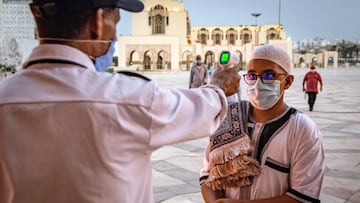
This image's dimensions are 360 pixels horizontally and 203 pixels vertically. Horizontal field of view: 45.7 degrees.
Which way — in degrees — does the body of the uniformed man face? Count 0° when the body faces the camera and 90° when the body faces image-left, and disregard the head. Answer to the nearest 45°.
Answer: approximately 225°

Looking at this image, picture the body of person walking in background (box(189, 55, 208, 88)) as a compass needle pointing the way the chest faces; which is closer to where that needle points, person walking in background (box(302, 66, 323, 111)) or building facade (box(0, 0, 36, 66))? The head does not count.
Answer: the person walking in background

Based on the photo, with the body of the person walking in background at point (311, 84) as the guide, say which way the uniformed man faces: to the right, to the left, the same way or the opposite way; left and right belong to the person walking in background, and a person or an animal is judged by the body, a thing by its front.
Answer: the opposite way

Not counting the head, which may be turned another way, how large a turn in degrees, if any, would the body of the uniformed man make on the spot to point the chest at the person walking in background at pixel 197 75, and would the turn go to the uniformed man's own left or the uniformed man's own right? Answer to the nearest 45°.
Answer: approximately 45° to the uniformed man's own left

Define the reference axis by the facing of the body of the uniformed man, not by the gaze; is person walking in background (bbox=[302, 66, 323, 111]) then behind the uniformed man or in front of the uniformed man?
in front

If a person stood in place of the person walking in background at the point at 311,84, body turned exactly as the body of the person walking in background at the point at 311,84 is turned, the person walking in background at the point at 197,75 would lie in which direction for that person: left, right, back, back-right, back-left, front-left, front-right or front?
right

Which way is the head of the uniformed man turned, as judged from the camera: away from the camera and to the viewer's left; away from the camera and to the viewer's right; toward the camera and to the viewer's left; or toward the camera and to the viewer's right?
away from the camera and to the viewer's right

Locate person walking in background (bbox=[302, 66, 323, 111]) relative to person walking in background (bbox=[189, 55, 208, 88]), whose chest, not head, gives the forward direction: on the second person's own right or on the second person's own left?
on the second person's own left

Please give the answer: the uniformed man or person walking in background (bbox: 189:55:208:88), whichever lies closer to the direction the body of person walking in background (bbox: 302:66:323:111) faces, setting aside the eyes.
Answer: the uniformed man

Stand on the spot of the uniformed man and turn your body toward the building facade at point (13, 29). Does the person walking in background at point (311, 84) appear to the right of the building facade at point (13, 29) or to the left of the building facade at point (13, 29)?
right

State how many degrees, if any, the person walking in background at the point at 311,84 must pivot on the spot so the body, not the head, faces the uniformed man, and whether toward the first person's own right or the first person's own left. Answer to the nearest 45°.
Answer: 0° — they already face them
